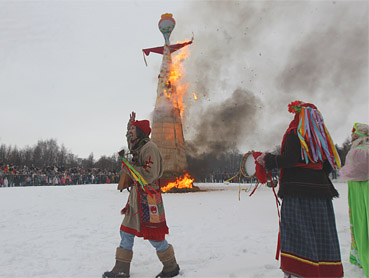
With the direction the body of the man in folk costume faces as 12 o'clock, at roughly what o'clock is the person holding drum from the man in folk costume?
The person holding drum is roughly at 7 o'clock from the man in folk costume.

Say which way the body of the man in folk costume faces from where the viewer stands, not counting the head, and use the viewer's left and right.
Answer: facing to the left of the viewer

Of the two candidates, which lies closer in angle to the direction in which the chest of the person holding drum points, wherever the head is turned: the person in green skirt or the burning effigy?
the burning effigy

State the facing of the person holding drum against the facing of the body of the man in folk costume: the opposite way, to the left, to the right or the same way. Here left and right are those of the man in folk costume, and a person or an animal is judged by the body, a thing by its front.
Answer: to the right

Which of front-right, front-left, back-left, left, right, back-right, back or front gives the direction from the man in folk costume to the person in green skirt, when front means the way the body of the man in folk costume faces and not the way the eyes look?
back

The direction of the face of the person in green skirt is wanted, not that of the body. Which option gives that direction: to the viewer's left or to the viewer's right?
to the viewer's left

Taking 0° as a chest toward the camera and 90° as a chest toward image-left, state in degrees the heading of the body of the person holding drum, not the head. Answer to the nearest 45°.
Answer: approximately 135°
